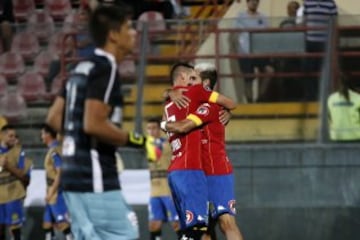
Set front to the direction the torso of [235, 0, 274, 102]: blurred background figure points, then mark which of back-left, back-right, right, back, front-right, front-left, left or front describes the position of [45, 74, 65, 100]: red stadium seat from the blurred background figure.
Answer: right

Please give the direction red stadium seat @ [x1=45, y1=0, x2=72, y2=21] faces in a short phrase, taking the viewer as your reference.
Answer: facing the viewer

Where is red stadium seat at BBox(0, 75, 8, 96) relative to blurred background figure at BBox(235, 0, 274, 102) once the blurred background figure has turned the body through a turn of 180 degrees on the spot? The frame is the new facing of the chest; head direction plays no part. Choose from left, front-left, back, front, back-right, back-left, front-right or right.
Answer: left

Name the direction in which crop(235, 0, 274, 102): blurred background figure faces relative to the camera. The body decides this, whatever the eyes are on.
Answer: toward the camera

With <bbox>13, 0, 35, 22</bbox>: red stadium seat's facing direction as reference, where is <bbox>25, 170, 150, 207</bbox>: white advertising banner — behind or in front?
in front

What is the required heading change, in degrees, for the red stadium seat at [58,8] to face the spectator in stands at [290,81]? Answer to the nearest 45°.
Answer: approximately 45° to its left

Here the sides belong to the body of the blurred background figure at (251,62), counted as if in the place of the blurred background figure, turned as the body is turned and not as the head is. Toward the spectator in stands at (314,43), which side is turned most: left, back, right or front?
left

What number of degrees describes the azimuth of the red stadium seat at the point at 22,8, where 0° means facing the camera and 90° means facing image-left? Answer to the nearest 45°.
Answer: approximately 0°

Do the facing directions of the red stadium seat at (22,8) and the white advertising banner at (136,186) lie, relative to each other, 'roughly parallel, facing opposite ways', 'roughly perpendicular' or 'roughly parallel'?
roughly parallel
